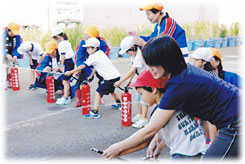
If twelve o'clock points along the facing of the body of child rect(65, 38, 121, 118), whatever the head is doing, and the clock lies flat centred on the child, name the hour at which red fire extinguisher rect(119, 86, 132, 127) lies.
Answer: The red fire extinguisher is roughly at 8 o'clock from the child.

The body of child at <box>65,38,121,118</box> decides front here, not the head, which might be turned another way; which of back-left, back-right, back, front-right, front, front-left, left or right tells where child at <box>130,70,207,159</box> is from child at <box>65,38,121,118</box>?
left

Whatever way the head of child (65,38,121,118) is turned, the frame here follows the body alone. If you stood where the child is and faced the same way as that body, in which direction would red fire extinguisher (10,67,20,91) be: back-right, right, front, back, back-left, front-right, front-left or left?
front-right

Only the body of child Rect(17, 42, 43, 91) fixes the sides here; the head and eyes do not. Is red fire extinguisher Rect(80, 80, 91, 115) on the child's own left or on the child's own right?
on the child's own left

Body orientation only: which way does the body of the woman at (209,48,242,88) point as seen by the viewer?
to the viewer's left

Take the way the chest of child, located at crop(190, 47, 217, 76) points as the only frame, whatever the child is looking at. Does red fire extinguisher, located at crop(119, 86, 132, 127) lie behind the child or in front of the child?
in front

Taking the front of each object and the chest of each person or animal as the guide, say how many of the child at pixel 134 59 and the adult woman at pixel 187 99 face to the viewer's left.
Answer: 2

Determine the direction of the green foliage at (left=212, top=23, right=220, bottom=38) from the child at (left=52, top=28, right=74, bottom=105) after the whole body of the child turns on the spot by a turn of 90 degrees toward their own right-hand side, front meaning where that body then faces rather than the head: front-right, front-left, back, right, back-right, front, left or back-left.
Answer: front-right

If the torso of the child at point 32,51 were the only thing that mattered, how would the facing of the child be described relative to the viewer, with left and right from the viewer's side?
facing to the left of the viewer

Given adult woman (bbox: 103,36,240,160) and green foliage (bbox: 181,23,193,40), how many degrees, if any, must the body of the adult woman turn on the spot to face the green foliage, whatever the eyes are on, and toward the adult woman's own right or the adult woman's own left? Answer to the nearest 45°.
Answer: approximately 90° to the adult woman's own right

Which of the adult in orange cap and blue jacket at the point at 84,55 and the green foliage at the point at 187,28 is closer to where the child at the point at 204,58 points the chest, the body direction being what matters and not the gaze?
the adult in orange cap and blue jacket

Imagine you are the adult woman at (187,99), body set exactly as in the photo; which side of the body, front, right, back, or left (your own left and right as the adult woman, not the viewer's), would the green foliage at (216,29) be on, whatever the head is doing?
right

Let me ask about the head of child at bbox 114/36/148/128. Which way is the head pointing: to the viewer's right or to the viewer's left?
to the viewer's left

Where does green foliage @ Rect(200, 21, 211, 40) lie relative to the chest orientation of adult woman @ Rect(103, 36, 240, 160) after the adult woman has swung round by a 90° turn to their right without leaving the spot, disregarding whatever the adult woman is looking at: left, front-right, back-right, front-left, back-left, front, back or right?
front

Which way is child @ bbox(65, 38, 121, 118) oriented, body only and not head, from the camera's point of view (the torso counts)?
to the viewer's left

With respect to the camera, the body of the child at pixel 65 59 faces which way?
to the viewer's left
